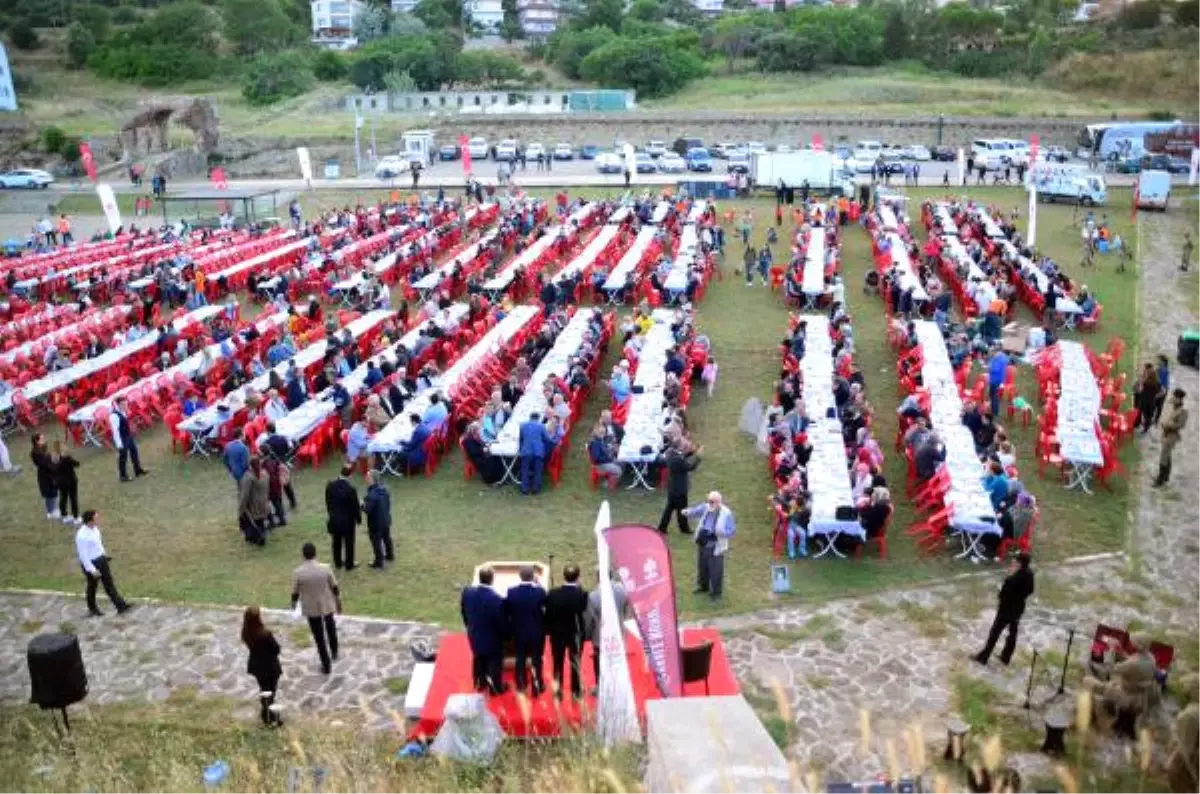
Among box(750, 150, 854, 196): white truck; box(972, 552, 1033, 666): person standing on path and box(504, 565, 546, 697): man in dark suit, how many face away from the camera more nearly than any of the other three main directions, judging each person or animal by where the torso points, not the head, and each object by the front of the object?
1

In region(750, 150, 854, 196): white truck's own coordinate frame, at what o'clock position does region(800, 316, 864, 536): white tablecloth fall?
The white tablecloth is roughly at 3 o'clock from the white truck.

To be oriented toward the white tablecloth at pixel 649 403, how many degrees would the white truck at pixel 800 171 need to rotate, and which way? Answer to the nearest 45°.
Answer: approximately 90° to its right

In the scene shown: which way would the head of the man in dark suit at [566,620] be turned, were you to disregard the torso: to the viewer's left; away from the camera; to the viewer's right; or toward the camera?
away from the camera

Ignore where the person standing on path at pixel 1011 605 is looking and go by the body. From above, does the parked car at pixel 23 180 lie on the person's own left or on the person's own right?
on the person's own right

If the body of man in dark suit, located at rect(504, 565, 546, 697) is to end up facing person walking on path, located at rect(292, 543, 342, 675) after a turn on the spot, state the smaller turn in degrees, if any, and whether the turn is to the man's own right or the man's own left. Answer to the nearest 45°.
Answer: approximately 45° to the man's own left

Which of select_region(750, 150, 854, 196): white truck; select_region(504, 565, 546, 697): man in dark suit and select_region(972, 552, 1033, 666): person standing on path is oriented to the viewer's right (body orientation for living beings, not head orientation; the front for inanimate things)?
the white truck

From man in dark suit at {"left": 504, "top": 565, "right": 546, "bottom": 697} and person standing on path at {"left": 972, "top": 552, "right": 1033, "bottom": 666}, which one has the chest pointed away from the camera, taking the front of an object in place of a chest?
the man in dark suit

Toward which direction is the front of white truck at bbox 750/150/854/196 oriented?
to the viewer's right

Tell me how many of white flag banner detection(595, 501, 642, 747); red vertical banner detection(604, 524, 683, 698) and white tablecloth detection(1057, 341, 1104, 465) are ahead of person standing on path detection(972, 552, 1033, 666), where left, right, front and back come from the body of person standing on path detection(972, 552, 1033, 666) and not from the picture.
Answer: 2

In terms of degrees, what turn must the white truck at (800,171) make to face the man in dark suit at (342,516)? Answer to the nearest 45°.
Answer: approximately 90° to its right

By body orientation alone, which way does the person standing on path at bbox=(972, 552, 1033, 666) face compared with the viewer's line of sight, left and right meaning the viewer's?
facing the viewer and to the left of the viewer

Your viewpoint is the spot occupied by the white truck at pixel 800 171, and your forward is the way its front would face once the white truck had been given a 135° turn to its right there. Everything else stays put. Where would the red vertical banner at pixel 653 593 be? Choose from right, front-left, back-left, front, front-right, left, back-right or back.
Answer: front-left

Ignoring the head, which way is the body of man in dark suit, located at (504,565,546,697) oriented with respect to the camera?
away from the camera

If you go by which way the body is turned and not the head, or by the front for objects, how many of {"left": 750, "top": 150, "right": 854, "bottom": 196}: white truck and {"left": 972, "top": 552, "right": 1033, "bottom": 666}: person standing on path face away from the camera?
0

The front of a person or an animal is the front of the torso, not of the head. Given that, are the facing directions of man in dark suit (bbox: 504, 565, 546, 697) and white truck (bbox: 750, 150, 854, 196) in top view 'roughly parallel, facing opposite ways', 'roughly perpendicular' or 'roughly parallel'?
roughly perpendicular
